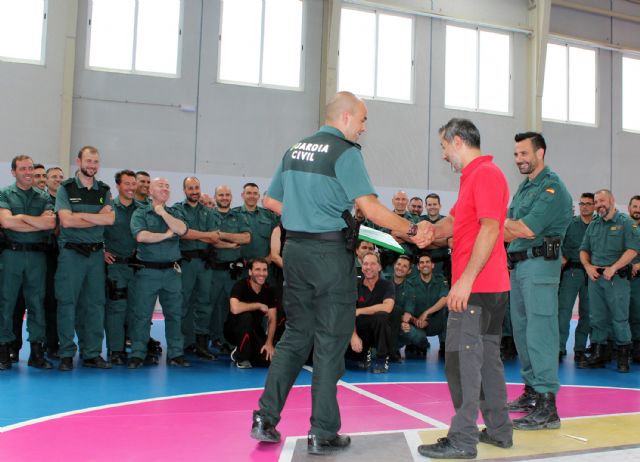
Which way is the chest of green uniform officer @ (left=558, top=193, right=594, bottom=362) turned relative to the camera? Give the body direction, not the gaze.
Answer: toward the camera

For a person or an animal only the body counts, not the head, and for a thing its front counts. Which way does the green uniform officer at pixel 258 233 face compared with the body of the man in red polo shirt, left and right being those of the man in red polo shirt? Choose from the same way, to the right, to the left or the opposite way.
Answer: to the left

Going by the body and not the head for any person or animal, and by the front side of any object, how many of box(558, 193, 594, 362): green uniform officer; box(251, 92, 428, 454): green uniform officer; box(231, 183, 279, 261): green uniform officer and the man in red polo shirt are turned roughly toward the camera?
2

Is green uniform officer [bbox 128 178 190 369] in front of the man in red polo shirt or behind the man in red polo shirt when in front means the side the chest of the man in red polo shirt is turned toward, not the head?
in front

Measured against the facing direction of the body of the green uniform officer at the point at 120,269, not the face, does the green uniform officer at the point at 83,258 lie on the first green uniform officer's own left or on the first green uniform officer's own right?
on the first green uniform officer's own right

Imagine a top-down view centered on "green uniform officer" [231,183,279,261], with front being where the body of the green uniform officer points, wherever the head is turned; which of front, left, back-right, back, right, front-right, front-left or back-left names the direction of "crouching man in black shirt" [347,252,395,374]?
front-left

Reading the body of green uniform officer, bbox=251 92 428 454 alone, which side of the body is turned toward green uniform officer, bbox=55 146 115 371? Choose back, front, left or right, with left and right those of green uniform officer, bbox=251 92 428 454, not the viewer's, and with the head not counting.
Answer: left

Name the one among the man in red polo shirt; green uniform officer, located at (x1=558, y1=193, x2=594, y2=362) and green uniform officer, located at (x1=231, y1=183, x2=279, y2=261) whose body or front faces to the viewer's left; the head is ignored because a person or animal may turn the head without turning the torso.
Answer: the man in red polo shirt

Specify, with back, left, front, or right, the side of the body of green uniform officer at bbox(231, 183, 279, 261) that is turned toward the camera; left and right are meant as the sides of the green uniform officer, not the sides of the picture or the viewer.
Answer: front

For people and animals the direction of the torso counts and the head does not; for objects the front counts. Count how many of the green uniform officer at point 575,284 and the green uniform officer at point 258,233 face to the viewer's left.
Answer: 0

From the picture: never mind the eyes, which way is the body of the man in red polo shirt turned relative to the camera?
to the viewer's left

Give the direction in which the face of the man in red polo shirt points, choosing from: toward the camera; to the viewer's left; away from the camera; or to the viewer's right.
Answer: to the viewer's left

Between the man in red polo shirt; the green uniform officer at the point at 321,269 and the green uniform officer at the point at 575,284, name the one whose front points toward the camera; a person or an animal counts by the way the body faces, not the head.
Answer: the green uniform officer at the point at 575,284
